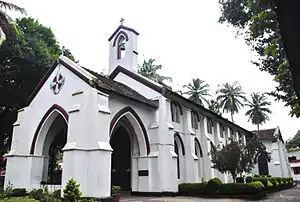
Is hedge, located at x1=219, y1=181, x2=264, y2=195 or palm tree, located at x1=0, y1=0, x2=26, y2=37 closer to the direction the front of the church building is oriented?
the palm tree

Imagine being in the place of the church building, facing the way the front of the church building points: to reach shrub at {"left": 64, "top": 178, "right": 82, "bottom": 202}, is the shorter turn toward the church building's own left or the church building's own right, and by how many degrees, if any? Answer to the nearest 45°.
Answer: approximately 45° to the church building's own left

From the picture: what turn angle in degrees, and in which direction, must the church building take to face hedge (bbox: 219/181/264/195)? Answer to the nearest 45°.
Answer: approximately 135° to its left

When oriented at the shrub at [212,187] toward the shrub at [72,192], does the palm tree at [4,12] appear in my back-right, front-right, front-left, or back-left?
front-right

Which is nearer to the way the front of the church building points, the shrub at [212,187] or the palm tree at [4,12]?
the palm tree

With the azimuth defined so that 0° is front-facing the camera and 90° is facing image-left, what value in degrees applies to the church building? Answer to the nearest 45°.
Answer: approximately 45°

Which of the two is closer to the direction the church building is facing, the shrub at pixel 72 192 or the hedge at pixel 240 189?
the shrub
